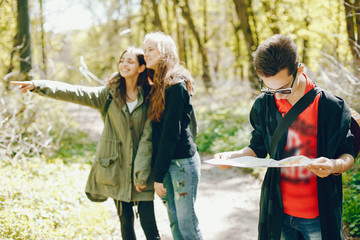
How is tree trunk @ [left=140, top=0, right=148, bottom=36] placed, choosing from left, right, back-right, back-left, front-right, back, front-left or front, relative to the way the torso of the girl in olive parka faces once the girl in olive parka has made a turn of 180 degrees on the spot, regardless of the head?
front

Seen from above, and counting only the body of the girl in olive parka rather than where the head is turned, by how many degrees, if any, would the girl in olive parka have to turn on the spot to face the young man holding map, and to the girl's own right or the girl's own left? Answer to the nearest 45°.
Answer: approximately 45° to the girl's own left

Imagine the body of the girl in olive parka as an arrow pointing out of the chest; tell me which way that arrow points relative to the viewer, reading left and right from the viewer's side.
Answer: facing the viewer

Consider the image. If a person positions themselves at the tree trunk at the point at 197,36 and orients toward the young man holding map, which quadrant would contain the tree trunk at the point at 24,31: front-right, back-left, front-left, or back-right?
front-right

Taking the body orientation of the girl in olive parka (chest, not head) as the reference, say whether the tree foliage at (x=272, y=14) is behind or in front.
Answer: behind

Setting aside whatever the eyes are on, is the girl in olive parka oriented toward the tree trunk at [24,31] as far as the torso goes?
no

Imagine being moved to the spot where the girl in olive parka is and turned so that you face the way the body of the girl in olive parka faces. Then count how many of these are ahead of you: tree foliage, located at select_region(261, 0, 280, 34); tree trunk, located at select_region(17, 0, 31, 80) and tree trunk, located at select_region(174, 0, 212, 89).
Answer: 0

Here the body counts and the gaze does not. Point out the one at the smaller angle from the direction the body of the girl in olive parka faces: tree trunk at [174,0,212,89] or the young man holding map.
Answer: the young man holding map

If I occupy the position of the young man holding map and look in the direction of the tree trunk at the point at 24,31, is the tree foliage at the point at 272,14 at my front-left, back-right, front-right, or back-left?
front-right

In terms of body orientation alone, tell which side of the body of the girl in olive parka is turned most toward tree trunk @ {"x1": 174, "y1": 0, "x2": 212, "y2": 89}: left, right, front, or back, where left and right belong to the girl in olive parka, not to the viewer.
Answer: back

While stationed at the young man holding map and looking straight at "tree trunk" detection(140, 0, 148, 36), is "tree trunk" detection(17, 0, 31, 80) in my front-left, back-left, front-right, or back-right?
front-left
